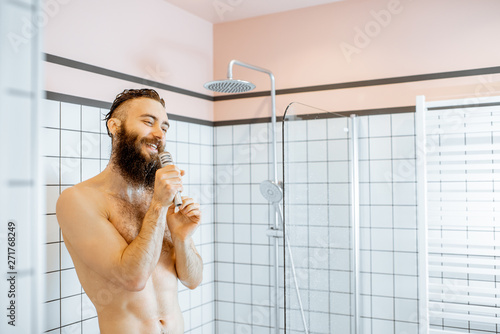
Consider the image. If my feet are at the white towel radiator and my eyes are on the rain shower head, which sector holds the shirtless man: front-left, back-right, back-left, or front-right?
front-left

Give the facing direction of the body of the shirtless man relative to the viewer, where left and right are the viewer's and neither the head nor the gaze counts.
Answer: facing the viewer and to the right of the viewer

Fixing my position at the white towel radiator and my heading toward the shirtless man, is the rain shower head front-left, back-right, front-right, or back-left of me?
front-right

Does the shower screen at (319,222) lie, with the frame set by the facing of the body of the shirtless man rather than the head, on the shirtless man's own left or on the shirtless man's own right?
on the shirtless man's own left

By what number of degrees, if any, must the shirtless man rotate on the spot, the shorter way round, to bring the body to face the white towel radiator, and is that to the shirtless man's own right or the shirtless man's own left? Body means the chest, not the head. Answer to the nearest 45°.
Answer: approximately 45° to the shirtless man's own left
